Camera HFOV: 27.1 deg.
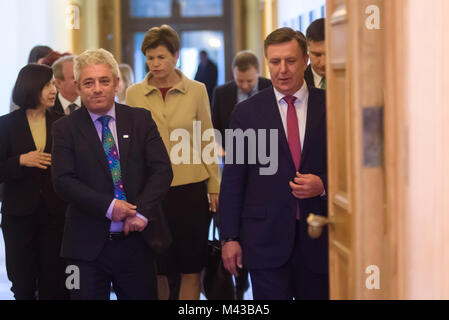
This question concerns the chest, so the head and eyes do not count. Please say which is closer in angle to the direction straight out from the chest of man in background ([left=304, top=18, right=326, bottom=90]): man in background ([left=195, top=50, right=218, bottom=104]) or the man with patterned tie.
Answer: the man with patterned tie

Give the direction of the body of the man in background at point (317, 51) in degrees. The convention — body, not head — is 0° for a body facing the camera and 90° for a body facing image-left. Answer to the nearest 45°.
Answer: approximately 0°

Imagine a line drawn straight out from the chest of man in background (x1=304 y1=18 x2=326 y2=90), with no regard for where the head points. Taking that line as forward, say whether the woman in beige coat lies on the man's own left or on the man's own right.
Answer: on the man's own right

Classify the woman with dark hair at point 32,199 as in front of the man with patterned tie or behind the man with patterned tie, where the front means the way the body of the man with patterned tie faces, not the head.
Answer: behind

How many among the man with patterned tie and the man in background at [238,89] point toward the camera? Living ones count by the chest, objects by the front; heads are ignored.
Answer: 2

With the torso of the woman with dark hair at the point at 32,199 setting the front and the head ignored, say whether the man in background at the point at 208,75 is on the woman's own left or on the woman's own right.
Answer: on the woman's own left

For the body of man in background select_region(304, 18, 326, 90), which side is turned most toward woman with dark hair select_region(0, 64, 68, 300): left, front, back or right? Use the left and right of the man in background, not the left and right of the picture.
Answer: right

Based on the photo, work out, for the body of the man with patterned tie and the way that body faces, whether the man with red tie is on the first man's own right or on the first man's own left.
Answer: on the first man's own left
